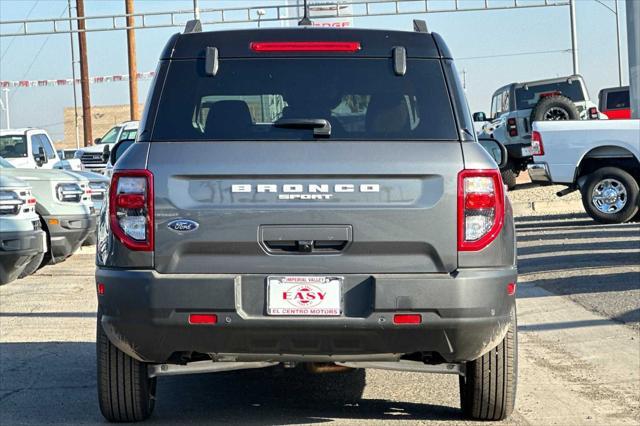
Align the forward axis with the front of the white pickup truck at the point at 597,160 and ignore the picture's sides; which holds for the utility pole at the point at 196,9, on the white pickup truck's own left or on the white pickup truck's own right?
on the white pickup truck's own left

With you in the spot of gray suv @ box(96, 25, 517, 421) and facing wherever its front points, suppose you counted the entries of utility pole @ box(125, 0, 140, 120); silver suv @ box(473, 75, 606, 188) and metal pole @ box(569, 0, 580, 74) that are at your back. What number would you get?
0

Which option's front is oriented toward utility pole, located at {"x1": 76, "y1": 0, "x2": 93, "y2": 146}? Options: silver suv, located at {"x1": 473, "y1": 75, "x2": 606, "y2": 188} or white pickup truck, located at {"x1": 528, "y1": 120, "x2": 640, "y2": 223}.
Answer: the silver suv

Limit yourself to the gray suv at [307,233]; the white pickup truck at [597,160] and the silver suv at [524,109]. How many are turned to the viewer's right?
1

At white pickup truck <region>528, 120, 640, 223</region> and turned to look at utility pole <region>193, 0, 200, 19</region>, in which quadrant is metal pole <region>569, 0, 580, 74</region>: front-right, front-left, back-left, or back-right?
front-right

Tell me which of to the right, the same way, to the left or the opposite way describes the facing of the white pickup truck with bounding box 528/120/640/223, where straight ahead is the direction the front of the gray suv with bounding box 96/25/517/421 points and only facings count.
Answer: to the right

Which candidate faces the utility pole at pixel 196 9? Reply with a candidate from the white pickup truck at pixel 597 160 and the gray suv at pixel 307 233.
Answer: the gray suv

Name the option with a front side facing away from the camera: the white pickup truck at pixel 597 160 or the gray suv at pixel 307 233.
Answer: the gray suv

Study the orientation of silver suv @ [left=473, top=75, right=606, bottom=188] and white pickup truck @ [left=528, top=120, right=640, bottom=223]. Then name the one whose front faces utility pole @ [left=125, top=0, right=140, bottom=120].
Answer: the silver suv

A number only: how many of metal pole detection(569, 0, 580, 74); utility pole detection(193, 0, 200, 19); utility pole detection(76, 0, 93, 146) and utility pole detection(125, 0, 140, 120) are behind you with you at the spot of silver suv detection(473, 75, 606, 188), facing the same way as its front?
0

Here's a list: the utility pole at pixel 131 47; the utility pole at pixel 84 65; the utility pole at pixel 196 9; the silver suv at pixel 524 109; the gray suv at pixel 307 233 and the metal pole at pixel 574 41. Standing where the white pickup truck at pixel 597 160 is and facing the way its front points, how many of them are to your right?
1

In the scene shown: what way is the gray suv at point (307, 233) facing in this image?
away from the camera

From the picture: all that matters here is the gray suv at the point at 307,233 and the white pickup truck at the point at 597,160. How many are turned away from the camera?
1

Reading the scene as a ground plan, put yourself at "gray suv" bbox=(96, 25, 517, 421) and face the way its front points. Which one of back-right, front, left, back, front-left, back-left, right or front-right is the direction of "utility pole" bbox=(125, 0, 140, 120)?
front

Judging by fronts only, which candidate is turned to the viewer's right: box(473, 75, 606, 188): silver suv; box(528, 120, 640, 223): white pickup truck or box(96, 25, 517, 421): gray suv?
the white pickup truck

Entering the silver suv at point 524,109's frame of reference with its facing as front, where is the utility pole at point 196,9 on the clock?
The utility pole is roughly at 12 o'clock from the silver suv.

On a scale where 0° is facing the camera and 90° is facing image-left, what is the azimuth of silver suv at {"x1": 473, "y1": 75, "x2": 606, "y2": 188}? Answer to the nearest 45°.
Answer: approximately 135°

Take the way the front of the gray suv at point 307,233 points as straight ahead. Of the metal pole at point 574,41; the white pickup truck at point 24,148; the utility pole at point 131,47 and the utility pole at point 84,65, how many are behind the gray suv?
0

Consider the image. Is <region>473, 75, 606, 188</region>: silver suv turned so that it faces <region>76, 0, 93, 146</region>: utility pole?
yes

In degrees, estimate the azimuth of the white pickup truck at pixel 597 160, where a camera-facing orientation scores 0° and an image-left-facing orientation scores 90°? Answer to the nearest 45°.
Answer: approximately 270°
